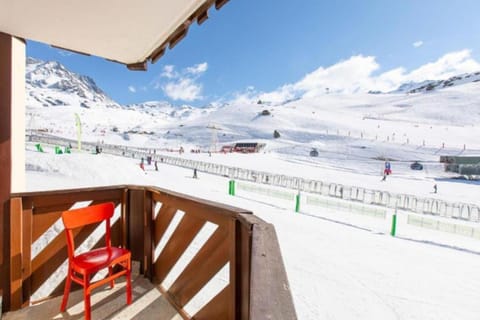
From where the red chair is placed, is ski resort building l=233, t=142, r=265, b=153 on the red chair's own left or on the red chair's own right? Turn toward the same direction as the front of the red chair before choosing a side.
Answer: on the red chair's own left

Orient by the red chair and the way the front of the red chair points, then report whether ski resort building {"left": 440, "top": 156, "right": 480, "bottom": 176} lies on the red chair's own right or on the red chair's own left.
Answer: on the red chair's own left

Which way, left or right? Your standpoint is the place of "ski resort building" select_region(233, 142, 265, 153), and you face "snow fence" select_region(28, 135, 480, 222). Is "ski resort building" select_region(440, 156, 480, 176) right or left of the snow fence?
left

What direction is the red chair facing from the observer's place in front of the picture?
facing the viewer and to the right of the viewer

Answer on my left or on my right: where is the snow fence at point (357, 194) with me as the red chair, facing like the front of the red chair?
on my left
